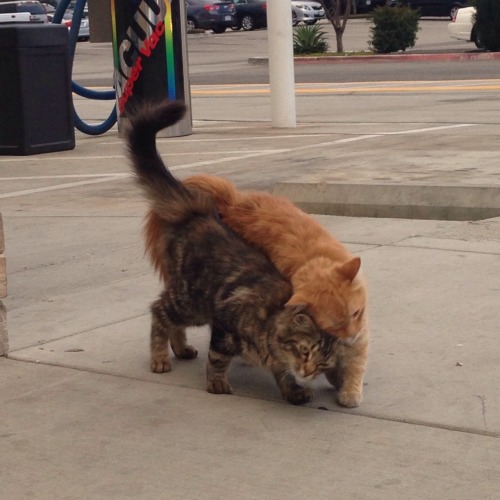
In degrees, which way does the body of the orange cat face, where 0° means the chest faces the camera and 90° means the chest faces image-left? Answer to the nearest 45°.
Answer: approximately 315°

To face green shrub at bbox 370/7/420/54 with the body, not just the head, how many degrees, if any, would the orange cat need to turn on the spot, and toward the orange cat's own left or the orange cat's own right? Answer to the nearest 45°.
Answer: approximately 135° to the orange cat's own left

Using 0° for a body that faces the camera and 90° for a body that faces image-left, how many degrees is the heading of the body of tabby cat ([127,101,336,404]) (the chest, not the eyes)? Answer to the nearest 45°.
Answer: approximately 315°

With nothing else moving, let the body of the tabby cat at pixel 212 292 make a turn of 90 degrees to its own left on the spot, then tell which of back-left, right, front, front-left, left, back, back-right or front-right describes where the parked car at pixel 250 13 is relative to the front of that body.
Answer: front-left

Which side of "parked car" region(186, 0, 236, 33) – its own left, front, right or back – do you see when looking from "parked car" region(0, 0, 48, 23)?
left

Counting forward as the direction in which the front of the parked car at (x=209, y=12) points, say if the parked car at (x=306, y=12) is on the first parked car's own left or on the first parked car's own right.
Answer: on the first parked car's own right

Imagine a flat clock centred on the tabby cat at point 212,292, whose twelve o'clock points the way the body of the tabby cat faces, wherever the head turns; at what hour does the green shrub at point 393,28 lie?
The green shrub is roughly at 8 o'clock from the tabby cat.
